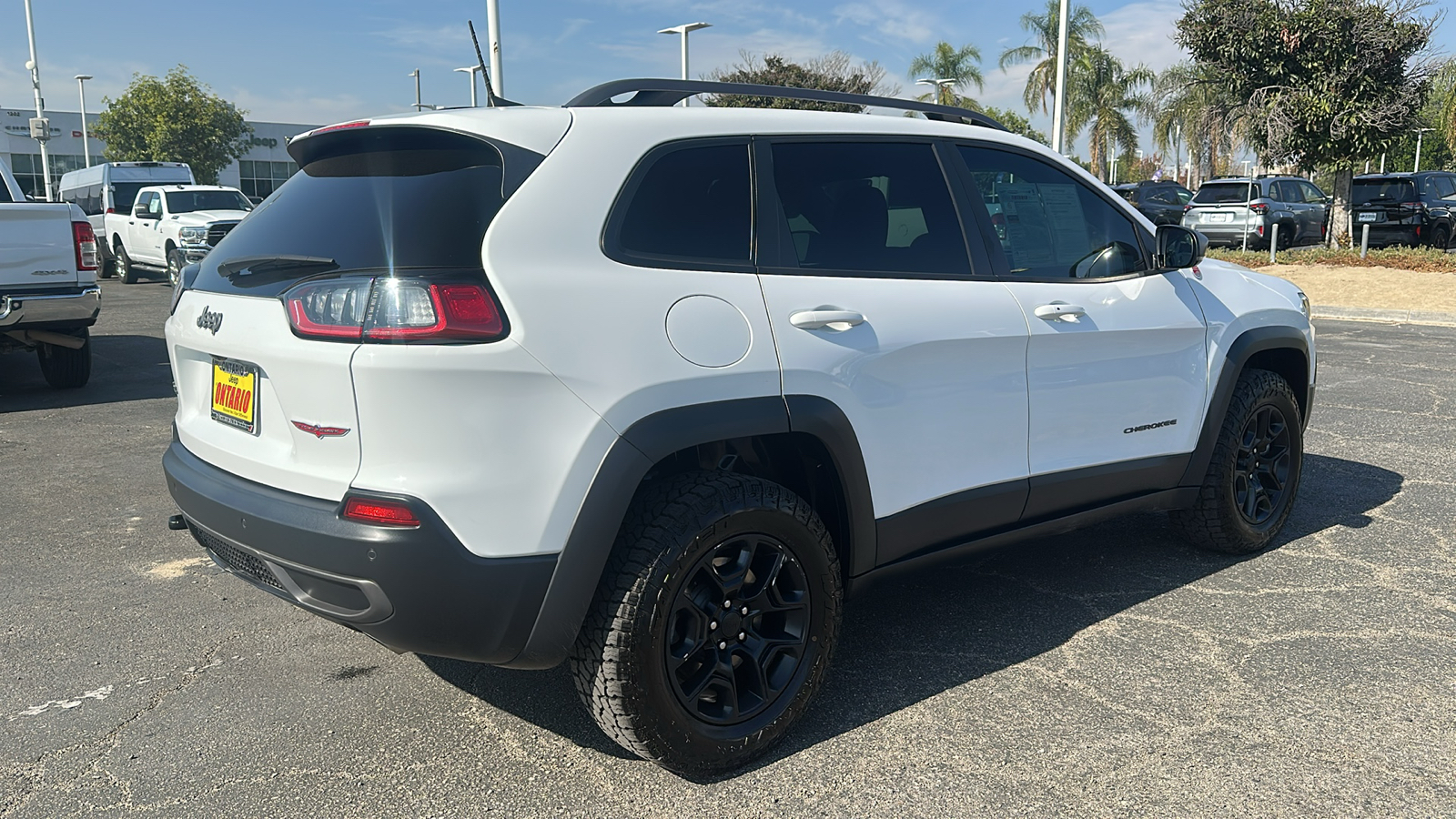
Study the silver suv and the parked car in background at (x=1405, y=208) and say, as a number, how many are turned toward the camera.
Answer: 0

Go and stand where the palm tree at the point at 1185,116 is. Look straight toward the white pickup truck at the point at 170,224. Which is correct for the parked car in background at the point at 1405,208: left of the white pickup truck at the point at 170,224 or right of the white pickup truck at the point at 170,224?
left

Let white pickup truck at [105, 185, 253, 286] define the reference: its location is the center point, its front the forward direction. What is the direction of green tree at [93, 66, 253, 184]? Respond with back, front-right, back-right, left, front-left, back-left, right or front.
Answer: back-left

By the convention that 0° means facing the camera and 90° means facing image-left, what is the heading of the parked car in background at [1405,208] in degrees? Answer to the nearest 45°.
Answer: approximately 225°

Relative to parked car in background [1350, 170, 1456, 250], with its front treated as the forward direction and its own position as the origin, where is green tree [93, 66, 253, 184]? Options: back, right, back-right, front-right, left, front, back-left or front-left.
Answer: back-left

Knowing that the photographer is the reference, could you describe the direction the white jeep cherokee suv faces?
facing away from the viewer and to the right of the viewer

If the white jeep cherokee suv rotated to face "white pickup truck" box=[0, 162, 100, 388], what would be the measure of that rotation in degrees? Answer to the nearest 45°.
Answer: approximately 90° to its left

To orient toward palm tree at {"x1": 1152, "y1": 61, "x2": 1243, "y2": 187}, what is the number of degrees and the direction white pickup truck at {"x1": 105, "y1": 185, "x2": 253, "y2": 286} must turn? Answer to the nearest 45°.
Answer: approximately 45° to its left

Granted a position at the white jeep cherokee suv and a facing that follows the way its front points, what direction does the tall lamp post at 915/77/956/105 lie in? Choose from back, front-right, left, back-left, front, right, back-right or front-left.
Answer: front-left

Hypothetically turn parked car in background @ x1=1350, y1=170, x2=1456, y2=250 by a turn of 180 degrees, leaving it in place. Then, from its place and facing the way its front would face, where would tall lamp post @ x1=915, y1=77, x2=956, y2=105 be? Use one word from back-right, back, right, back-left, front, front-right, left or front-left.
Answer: right

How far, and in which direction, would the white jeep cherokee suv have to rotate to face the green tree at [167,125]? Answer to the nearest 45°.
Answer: approximately 90° to its left

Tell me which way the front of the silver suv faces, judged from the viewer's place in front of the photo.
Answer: facing away from the viewer and to the right of the viewer

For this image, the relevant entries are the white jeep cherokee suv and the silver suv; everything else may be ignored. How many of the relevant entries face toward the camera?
0

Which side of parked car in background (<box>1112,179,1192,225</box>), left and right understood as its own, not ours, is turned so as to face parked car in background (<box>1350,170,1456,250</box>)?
right

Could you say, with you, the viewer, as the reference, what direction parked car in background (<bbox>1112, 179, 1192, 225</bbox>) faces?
facing away from the viewer and to the right of the viewer

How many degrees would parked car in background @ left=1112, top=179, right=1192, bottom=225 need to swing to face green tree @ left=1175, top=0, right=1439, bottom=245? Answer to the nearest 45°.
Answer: approximately 135° to its right
